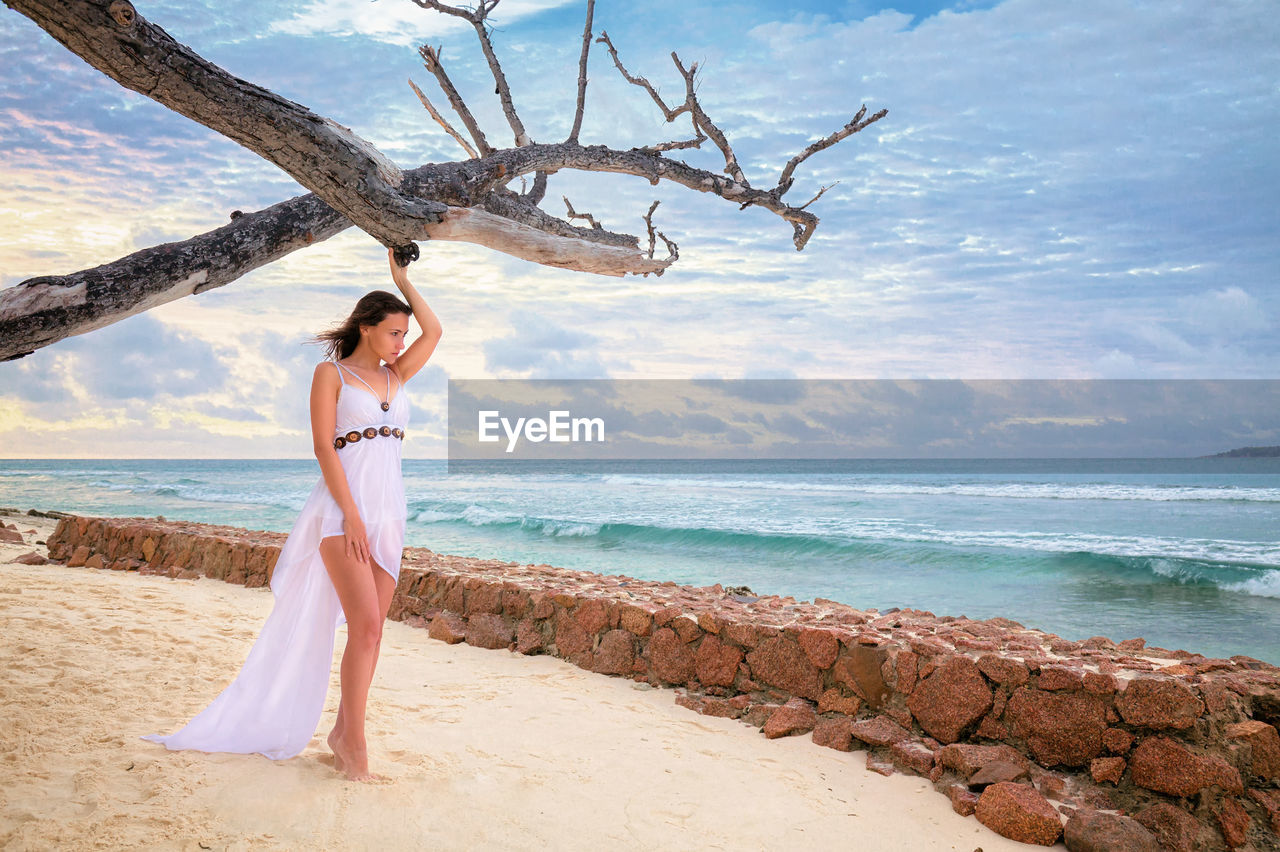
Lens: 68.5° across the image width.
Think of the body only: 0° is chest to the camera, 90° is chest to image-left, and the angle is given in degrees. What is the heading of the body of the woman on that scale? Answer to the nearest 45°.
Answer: approximately 315°
